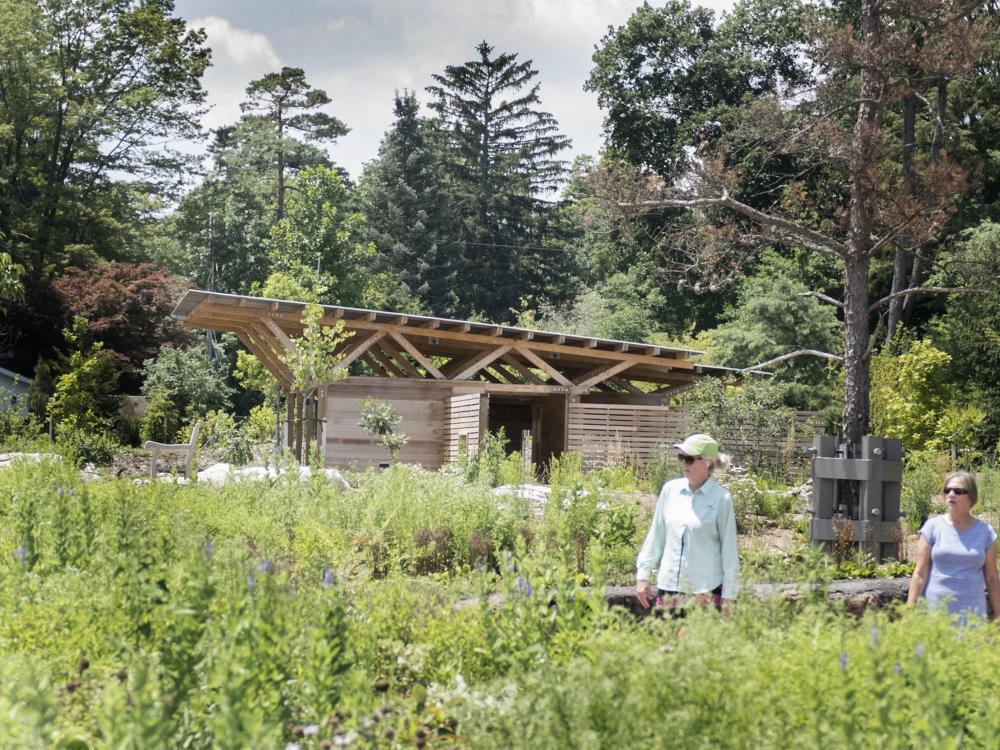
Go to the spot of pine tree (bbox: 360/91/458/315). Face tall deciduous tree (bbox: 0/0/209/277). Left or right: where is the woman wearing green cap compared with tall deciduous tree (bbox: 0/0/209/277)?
left

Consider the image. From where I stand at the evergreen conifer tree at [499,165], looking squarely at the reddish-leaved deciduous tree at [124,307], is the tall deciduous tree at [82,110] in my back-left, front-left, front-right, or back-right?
front-right

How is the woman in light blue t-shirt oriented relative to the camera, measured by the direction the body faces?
toward the camera

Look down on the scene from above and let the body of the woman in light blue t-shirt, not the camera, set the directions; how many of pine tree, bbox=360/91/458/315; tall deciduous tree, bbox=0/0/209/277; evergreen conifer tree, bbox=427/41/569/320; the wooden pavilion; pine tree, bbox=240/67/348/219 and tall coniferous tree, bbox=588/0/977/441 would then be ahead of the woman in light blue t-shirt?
0

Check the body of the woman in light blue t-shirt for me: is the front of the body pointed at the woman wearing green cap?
no

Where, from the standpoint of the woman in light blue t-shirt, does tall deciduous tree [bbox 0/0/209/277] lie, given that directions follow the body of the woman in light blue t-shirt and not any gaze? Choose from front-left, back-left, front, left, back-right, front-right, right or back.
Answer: back-right

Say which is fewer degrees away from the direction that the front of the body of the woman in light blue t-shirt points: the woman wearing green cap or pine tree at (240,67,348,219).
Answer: the woman wearing green cap

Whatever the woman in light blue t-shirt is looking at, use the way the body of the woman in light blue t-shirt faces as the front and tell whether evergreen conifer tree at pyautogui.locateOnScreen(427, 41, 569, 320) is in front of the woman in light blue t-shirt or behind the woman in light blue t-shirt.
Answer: behind

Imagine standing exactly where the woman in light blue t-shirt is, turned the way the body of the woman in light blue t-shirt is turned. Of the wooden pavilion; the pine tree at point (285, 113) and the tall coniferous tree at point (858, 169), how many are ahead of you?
0

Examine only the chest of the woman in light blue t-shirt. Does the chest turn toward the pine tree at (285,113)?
no

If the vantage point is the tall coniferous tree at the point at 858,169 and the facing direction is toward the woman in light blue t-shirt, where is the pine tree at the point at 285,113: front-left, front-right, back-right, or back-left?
back-right

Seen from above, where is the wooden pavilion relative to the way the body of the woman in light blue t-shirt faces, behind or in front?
behind

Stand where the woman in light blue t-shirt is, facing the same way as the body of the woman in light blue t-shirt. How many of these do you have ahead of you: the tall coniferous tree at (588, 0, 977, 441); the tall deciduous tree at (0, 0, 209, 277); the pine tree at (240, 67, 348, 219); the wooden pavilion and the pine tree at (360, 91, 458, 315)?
0

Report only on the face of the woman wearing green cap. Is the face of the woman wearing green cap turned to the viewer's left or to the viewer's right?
to the viewer's left

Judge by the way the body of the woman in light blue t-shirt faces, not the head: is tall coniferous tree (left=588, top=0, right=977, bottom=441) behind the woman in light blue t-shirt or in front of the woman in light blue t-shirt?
behind

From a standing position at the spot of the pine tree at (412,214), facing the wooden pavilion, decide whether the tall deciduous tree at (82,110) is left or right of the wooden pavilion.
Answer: right
